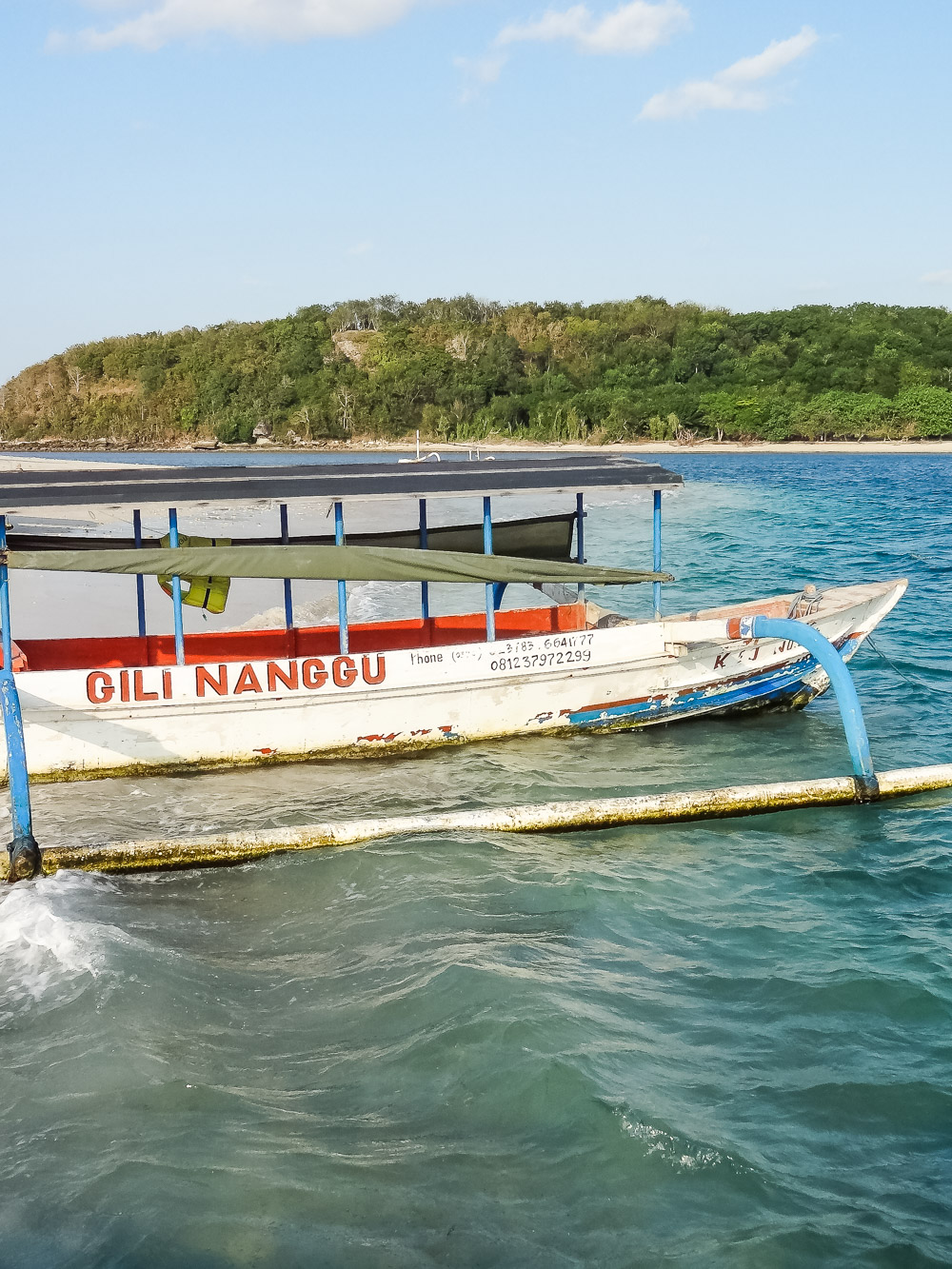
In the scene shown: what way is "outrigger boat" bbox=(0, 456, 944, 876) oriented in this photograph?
to the viewer's right
